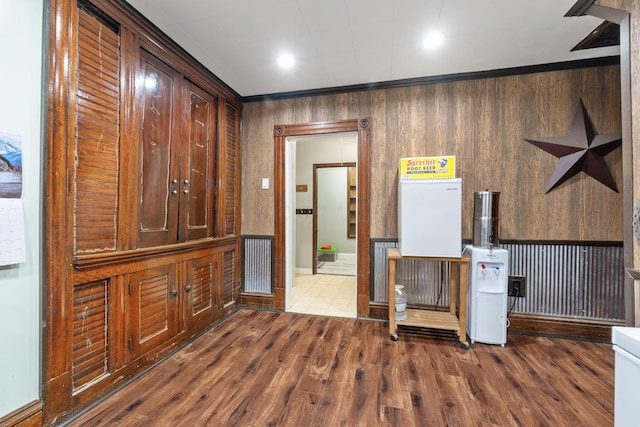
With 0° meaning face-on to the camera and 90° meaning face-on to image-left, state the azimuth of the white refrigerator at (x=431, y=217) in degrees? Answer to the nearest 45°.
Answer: approximately 0°

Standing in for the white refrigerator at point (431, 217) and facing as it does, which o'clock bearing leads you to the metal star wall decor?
The metal star wall decor is roughly at 8 o'clock from the white refrigerator.
